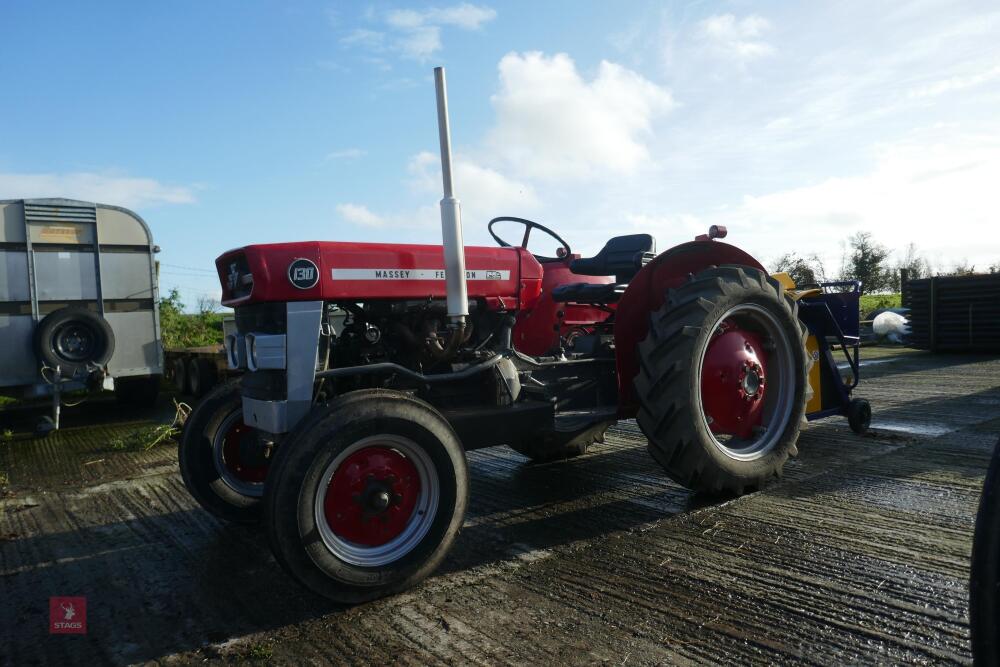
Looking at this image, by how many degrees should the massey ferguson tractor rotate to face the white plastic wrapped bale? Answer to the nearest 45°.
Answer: approximately 180°

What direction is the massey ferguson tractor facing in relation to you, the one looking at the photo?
facing the viewer and to the left of the viewer
